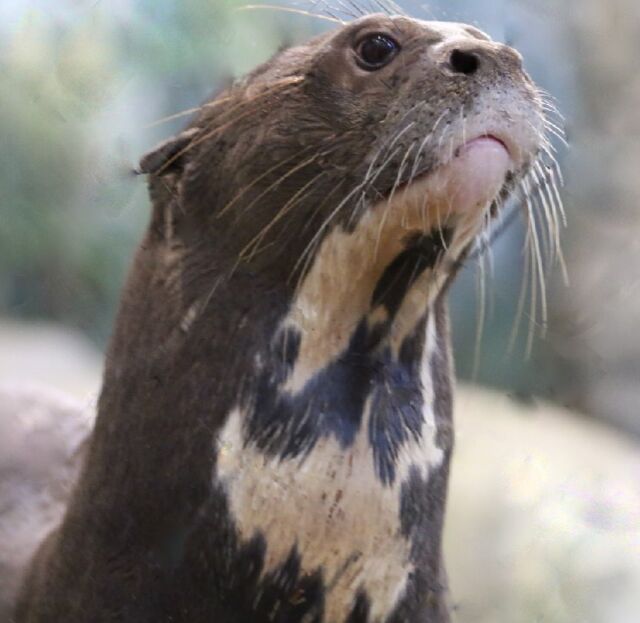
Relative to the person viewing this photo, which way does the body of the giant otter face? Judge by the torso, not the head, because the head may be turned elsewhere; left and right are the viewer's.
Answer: facing the viewer and to the right of the viewer
